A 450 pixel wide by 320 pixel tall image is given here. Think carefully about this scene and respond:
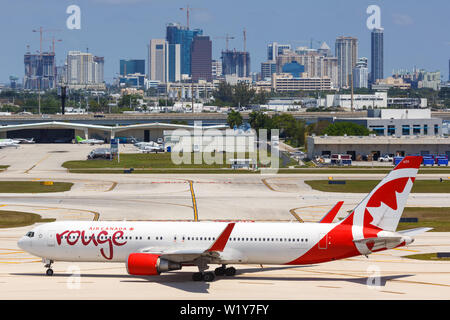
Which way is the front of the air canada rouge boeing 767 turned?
to the viewer's left
